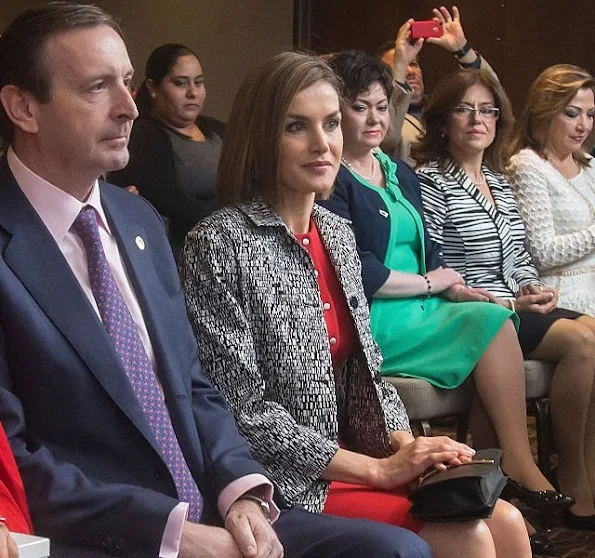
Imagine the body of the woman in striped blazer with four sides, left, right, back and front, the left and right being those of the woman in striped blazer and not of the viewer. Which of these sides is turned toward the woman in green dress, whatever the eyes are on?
right

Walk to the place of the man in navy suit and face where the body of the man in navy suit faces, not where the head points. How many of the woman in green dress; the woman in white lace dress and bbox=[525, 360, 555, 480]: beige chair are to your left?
3

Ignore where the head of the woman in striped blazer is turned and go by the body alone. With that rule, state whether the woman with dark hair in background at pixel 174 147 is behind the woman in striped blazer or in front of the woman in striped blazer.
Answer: behind

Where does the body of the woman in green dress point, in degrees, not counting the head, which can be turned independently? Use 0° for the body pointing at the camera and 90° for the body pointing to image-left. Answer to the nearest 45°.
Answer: approximately 315°

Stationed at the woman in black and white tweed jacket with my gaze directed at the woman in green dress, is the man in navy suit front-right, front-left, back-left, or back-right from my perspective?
back-left

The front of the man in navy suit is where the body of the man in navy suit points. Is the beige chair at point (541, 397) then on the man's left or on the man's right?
on the man's left

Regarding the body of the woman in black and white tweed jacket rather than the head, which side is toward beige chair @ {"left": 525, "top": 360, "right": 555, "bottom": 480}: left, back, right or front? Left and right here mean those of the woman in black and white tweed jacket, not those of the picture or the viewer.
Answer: left

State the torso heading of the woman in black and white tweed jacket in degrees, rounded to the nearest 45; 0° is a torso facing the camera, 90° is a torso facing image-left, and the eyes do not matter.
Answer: approximately 315°
